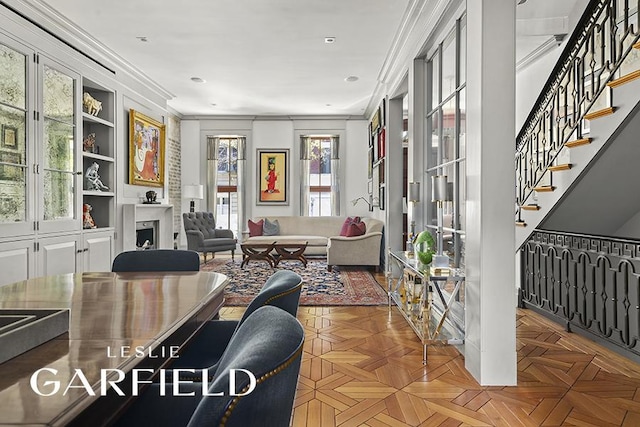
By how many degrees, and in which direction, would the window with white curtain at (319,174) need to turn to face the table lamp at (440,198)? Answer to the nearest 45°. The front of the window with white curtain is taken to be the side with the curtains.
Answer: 0° — it already faces it

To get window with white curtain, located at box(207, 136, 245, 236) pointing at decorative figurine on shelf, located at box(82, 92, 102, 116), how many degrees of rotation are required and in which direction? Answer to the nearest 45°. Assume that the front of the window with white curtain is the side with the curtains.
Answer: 0° — it already faces it

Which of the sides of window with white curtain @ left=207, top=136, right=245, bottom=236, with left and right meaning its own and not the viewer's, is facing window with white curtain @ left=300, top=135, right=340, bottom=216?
left

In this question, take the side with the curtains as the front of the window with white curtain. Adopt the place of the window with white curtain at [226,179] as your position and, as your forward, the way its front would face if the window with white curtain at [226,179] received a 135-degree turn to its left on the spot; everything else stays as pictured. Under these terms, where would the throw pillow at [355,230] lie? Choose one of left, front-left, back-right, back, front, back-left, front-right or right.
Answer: right

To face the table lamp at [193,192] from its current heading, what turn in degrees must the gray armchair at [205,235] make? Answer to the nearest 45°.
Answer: approximately 135° to its left

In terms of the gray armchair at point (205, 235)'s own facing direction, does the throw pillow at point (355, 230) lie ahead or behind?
ahead

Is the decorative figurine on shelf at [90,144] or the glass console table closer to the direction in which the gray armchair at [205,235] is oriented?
the glass console table

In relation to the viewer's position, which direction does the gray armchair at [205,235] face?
facing the viewer and to the right of the viewer

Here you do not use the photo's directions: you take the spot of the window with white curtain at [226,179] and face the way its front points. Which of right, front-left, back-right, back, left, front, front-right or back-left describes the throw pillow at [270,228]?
front-left

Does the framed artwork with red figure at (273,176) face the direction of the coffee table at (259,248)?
yes

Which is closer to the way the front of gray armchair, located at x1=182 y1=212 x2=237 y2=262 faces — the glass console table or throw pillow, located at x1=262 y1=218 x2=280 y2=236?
the glass console table

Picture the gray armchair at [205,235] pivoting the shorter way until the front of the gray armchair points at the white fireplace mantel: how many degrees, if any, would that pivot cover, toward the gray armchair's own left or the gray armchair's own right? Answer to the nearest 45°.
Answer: approximately 90° to the gray armchair's own right
